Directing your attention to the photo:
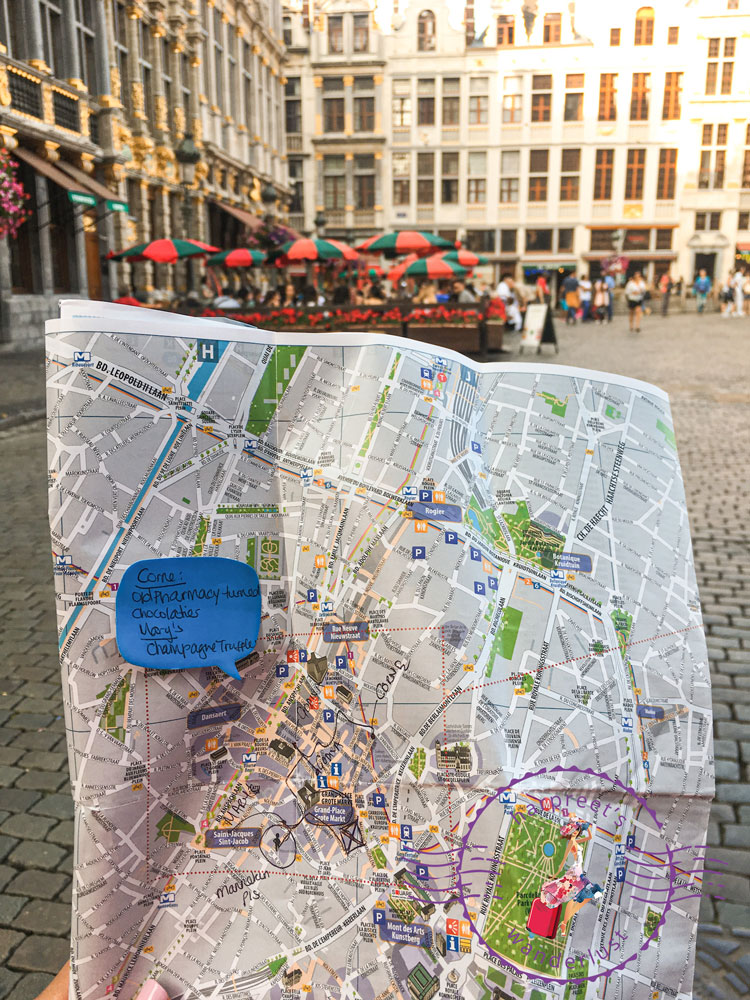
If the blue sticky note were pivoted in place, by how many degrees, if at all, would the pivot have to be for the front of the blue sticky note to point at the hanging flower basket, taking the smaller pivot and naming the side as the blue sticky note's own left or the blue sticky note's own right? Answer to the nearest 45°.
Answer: approximately 180°

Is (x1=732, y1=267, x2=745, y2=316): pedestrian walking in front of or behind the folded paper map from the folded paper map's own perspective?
behind

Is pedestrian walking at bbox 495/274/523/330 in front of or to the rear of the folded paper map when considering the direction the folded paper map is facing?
to the rear

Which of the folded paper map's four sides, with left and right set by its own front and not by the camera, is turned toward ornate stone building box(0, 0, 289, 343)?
back

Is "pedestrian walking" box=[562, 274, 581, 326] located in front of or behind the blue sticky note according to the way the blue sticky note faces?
behind

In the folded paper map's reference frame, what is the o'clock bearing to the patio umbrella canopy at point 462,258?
The patio umbrella canopy is roughly at 6 o'clock from the folded paper map.

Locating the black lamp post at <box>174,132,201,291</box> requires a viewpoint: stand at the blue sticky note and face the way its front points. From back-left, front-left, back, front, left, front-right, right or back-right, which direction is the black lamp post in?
back

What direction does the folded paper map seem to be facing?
toward the camera

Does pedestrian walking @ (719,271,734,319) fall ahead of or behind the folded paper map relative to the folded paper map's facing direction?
behind

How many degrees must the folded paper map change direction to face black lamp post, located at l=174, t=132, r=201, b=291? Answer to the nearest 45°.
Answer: approximately 180°

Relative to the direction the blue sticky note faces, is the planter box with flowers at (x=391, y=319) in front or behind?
behind

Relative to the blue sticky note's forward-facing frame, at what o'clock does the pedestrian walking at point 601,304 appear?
The pedestrian walking is roughly at 7 o'clock from the blue sticky note.
